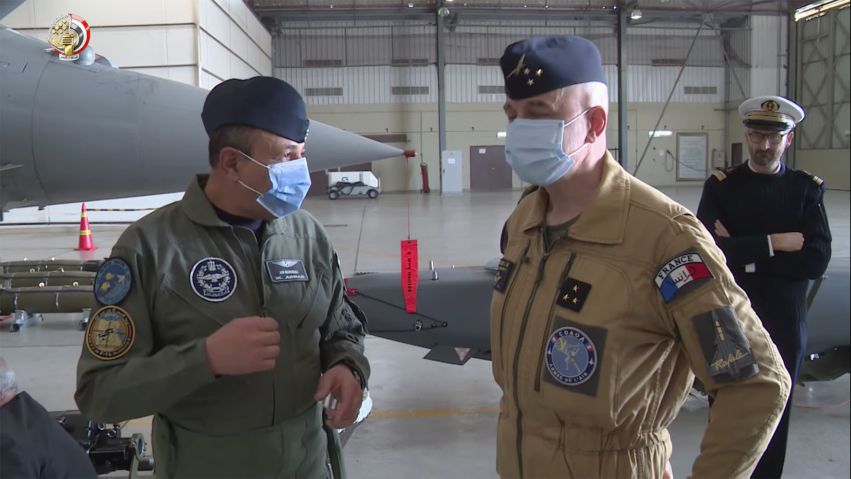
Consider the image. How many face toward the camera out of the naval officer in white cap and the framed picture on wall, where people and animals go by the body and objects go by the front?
2

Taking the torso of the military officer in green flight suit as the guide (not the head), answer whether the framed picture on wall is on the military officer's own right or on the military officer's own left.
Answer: on the military officer's own left

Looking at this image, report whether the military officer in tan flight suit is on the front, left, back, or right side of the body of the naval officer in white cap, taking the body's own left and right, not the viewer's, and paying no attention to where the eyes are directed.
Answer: front

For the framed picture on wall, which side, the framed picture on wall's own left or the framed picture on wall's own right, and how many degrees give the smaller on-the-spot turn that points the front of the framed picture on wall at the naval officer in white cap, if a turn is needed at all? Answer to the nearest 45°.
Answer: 0° — it already faces them

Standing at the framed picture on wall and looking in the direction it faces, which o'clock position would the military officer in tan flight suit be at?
The military officer in tan flight suit is roughly at 12 o'clock from the framed picture on wall.

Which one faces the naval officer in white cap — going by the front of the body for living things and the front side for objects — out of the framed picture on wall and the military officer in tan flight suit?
the framed picture on wall

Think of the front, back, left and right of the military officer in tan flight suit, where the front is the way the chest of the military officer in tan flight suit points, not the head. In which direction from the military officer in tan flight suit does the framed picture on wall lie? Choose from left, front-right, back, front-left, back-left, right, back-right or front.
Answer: back-right

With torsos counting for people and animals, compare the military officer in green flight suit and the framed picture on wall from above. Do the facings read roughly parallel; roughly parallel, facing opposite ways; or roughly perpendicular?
roughly perpendicular

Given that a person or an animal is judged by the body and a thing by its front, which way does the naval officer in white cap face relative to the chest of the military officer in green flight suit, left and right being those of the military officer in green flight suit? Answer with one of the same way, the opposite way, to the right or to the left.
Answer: to the right

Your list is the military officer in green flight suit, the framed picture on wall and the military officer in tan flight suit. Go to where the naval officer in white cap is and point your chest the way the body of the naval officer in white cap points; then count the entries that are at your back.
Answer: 1

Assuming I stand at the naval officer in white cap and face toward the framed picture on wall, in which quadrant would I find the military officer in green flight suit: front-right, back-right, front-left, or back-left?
back-left

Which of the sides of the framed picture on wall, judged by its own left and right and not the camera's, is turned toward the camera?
front

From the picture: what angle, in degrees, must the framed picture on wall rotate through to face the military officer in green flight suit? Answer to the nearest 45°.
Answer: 0° — it already faces them

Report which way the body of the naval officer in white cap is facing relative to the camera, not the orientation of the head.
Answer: toward the camera

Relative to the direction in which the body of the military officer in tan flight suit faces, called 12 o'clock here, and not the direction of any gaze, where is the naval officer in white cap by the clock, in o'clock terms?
The naval officer in white cap is roughly at 5 o'clock from the military officer in tan flight suit.

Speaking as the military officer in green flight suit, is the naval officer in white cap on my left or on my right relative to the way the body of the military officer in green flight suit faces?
on my left

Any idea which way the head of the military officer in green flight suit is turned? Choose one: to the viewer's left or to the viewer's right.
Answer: to the viewer's right

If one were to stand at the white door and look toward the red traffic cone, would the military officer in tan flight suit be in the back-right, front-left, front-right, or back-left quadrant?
front-left
